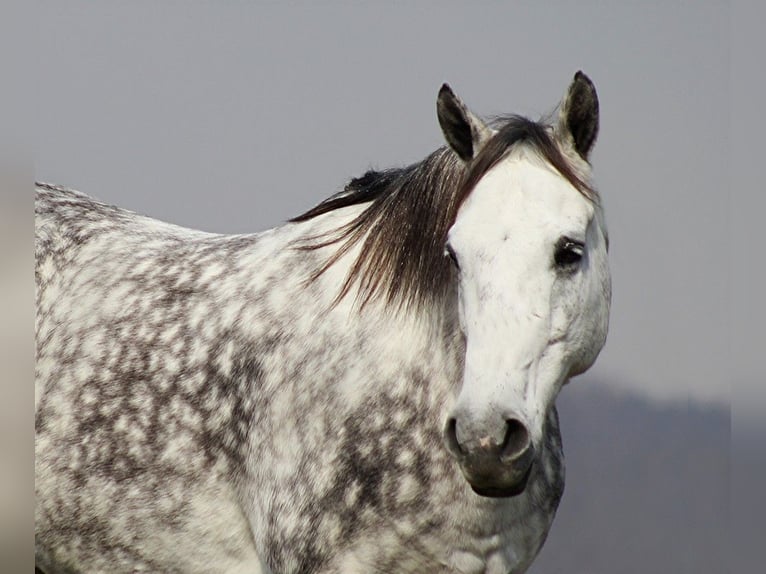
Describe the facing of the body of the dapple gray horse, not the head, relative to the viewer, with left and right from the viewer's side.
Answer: facing the viewer and to the right of the viewer
